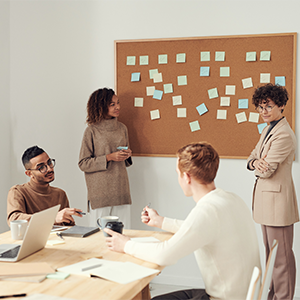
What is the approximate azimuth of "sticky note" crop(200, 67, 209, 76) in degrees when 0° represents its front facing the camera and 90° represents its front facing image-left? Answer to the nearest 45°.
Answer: approximately 0°

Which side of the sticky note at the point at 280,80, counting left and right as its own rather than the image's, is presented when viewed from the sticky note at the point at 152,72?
right

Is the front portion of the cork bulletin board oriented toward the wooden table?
yes

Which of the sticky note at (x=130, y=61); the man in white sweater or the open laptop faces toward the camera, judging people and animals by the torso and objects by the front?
the sticky note

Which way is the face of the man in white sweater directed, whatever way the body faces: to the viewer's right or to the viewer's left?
to the viewer's left

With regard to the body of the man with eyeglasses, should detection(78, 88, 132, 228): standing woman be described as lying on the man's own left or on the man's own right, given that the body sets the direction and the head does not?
on the man's own left

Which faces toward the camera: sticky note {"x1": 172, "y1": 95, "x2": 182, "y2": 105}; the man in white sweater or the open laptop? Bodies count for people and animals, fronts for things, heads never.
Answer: the sticky note

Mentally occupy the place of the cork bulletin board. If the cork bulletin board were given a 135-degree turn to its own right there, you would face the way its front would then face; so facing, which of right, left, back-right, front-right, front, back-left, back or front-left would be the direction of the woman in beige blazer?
back

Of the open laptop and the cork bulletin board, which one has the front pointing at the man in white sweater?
the cork bulletin board
